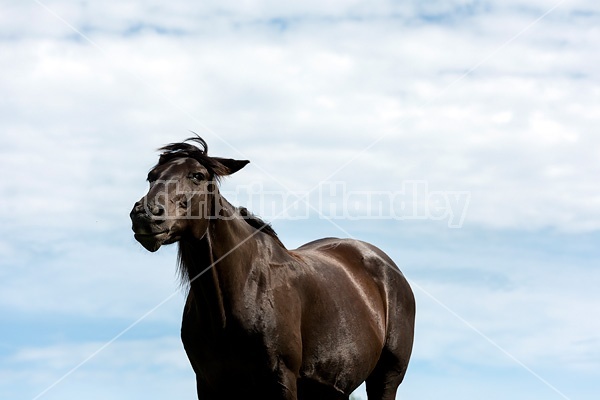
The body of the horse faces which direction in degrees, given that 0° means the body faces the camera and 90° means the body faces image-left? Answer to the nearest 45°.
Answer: approximately 45°
